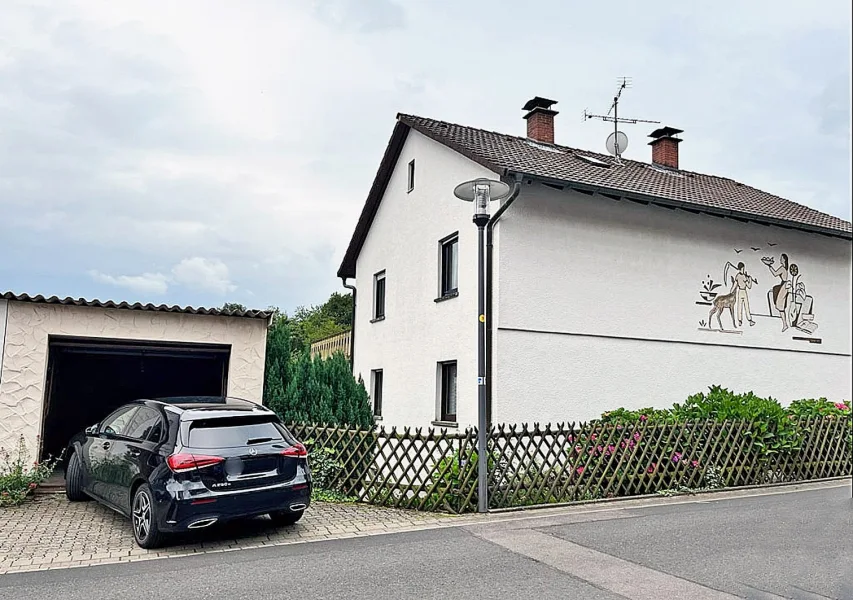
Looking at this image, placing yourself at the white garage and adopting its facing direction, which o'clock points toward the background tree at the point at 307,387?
The background tree is roughly at 9 o'clock from the white garage.

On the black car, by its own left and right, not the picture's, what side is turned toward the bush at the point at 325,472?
right

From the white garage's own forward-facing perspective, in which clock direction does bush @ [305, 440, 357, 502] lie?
The bush is roughly at 10 o'clock from the white garage.

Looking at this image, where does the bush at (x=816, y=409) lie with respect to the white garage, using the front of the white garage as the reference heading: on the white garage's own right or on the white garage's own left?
on the white garage's own left

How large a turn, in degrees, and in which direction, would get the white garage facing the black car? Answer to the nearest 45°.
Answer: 0° — it already faces it

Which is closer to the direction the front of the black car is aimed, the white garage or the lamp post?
the white garage

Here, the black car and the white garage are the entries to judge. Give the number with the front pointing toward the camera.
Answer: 1

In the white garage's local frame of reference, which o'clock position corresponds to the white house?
The white house is roughly at 9 o'clock from the white garage.

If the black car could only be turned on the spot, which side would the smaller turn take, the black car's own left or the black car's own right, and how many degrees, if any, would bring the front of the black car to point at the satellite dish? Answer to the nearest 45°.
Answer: approximately 90° to the black car's own right

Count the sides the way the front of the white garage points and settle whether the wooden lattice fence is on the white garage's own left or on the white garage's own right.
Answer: on the white garage's own left

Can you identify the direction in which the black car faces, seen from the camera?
facing away from the viewer and to the left of the viewer

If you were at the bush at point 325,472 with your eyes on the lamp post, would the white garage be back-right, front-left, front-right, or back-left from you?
back-left

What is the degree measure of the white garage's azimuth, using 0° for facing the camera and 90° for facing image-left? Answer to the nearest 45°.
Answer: approximately 0°
